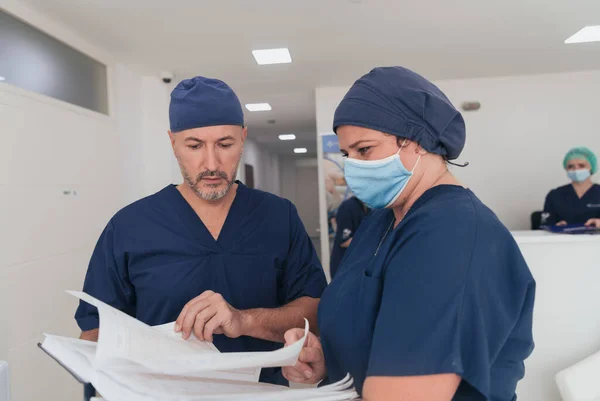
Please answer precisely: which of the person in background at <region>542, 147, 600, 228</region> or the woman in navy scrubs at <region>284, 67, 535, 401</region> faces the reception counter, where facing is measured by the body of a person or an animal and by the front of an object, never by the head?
the person in background

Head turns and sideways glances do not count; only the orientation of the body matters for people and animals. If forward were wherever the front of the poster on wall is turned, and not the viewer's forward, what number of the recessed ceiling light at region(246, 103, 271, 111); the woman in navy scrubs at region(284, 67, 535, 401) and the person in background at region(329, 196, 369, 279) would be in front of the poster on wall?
2

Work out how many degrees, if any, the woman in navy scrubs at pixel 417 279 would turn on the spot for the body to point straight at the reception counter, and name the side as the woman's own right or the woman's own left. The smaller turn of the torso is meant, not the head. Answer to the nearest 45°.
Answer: approximately 135° to the woman's own right

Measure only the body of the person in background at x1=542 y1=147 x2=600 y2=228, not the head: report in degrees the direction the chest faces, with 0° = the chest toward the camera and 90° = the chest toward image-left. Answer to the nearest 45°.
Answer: approximately 0°

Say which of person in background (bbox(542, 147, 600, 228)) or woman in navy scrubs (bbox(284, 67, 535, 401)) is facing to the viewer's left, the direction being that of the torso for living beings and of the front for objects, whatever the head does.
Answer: the woman in navy scrubs

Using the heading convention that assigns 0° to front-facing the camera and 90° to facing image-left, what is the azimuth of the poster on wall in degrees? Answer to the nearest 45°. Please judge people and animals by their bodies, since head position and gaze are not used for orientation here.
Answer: approximately 0°

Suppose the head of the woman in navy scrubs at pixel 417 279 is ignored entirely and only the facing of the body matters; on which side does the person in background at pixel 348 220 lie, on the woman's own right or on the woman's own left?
on the woman's own right

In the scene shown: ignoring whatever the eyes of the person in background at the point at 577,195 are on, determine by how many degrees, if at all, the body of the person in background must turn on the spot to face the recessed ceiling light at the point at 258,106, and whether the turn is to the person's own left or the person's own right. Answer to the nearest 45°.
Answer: approximately 90° to the person's own right

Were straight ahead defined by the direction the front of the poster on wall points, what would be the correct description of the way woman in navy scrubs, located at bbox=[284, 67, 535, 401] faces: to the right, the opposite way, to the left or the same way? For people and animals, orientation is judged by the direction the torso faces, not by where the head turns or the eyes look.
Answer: to the right

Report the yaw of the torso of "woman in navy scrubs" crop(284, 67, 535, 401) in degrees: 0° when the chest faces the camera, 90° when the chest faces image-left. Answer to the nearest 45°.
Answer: approximately 90°

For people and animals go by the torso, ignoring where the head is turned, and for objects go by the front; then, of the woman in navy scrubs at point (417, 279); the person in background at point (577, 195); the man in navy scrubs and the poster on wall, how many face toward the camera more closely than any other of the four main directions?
3

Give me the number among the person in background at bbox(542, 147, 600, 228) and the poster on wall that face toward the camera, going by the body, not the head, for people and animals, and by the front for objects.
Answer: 2

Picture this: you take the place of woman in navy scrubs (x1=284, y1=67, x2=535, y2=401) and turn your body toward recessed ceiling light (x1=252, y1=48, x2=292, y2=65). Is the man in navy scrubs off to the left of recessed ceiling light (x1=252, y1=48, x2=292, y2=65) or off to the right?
left
